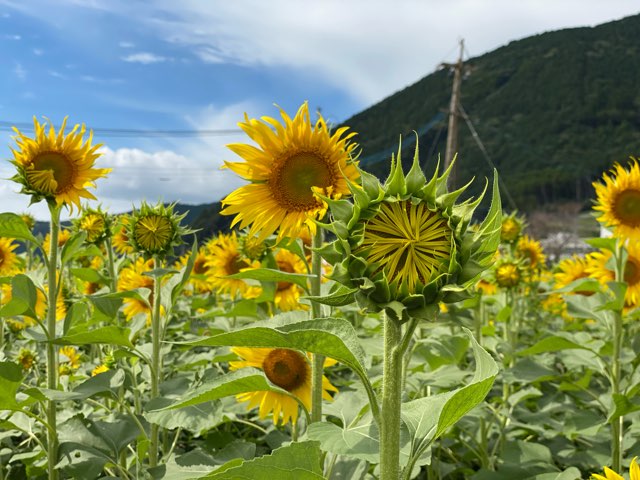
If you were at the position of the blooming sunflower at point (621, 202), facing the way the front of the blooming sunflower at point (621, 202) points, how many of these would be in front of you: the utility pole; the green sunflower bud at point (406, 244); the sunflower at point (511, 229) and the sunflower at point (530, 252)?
1

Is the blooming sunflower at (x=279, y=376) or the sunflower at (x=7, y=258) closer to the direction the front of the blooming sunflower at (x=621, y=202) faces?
the blooming sunflower

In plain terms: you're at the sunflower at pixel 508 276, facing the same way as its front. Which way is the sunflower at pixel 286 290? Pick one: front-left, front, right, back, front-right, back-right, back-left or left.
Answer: front-right

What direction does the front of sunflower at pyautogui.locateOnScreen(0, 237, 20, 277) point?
toward the camera

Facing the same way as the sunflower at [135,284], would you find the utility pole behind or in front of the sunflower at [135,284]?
behind

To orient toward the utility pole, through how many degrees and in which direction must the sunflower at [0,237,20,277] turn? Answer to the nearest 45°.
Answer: approximately 135° to its left

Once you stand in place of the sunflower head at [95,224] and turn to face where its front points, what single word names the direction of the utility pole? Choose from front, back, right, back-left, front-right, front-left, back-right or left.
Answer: back-left

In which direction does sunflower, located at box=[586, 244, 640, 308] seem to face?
toward the camera

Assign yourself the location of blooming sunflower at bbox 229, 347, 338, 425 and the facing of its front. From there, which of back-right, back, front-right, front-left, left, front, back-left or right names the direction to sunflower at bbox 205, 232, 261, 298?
back

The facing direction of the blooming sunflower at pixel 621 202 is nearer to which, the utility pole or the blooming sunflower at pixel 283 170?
the blooming sunflower

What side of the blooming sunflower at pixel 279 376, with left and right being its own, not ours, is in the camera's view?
front
